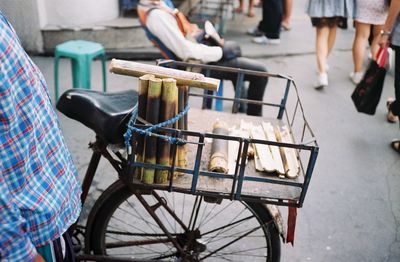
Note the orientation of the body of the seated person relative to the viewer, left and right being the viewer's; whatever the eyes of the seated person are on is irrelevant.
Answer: facing to the right of the viewer

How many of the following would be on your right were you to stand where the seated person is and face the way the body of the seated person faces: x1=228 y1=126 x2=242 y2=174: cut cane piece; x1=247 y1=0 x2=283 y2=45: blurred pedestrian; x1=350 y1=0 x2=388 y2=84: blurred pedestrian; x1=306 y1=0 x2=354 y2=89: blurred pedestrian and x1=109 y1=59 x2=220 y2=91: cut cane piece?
2

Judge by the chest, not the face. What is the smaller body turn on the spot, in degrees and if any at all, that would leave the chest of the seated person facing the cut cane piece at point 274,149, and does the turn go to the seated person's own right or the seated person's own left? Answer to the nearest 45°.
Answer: approximately 90° to the seated person's own right

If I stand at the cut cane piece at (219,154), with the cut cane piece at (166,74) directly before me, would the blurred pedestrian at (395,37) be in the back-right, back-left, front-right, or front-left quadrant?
back-right

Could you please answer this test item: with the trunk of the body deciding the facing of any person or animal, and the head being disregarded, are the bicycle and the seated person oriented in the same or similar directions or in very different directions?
very different directions

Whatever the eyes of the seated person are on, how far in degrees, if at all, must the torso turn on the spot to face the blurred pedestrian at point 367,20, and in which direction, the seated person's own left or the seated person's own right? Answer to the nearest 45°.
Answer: approximately 45° to the seated person's own left

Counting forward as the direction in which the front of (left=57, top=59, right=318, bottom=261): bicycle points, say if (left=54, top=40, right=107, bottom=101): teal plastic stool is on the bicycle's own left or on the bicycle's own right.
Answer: on the bicycle's own right
